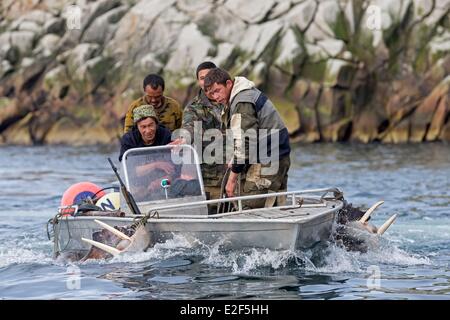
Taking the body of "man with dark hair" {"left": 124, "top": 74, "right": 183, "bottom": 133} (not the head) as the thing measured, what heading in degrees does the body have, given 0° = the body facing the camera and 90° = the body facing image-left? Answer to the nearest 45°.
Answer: approximately 0°
